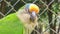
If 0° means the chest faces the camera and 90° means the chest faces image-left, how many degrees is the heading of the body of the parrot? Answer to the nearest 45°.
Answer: approximately 315°

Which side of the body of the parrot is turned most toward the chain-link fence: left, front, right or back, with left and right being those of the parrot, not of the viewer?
left
